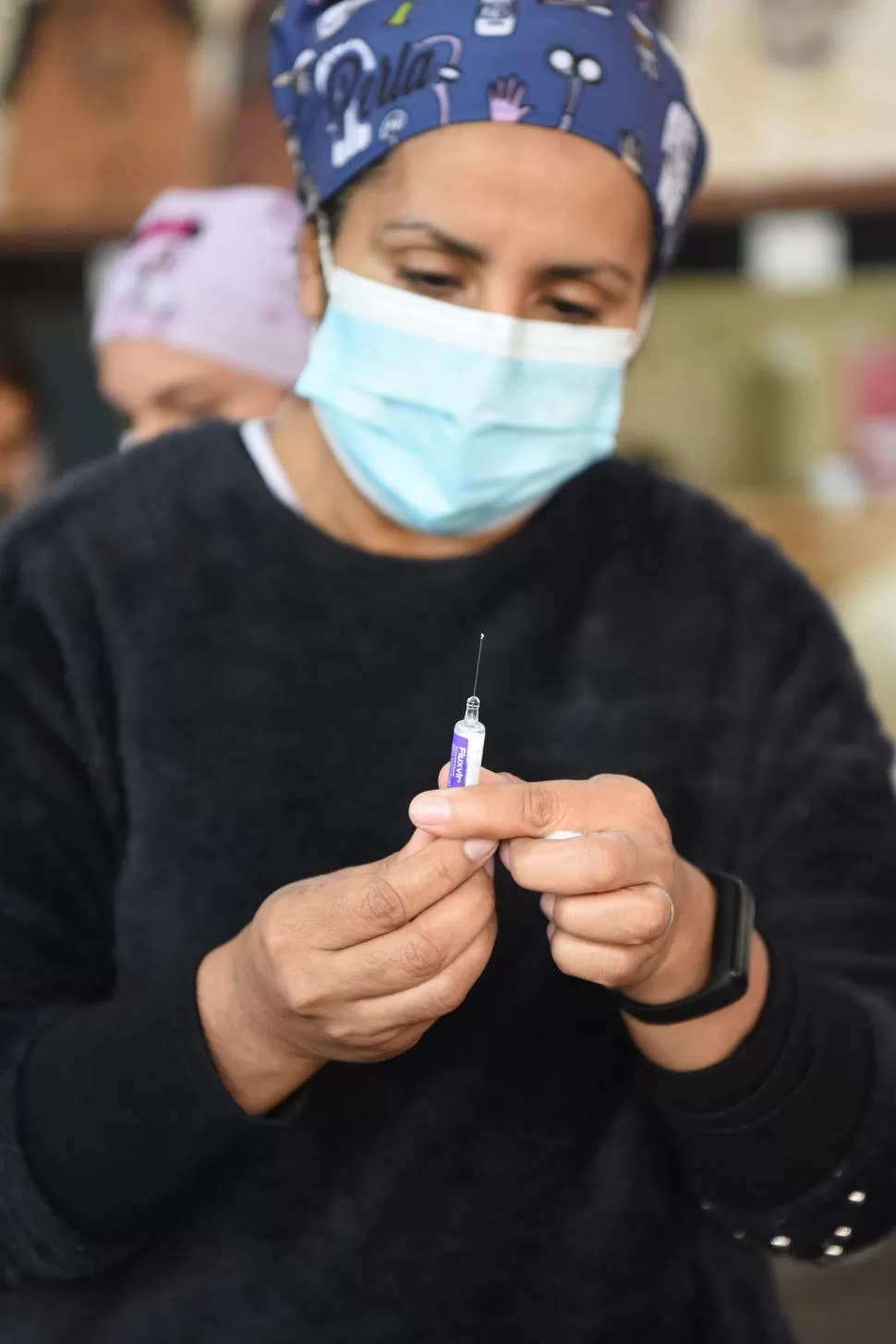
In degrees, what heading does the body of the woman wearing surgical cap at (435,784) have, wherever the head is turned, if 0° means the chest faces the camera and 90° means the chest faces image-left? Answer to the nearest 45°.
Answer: approximately 0°

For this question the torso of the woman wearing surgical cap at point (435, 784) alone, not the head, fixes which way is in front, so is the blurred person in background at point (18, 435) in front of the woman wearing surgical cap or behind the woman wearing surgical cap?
behind

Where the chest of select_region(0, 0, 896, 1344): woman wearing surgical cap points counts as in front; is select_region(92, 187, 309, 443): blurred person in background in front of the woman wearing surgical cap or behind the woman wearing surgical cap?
behind
